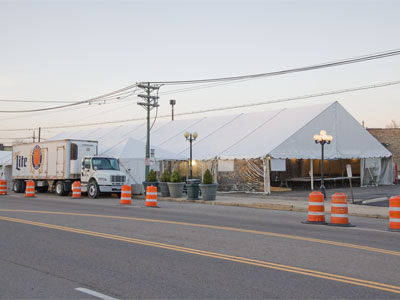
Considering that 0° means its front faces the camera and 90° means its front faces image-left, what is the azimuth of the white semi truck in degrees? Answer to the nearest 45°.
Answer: approximately 315°

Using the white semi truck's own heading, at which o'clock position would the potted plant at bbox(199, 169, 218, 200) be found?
The potted plant is roughly at 12 o'clock from the white semi truck.

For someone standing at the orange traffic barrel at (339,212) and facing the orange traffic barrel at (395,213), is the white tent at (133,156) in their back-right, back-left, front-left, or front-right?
back-left

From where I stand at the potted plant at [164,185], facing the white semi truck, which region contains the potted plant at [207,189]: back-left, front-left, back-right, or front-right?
back-left

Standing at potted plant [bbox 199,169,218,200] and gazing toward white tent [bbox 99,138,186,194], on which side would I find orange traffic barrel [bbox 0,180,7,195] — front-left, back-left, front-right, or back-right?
front-left

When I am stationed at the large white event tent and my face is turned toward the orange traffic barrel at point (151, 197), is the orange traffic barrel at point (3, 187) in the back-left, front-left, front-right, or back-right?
front-right

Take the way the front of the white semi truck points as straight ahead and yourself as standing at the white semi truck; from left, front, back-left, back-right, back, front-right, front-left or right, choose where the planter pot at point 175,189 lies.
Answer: front

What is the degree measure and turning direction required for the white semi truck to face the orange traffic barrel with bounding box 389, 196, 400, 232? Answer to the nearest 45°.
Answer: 0° — it already faces it

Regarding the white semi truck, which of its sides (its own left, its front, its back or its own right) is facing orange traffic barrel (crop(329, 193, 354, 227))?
front

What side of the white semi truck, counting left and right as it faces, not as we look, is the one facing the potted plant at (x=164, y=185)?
front

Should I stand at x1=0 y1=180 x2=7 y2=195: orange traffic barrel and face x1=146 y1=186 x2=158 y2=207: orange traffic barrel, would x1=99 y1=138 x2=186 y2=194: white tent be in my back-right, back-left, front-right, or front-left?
front-left
